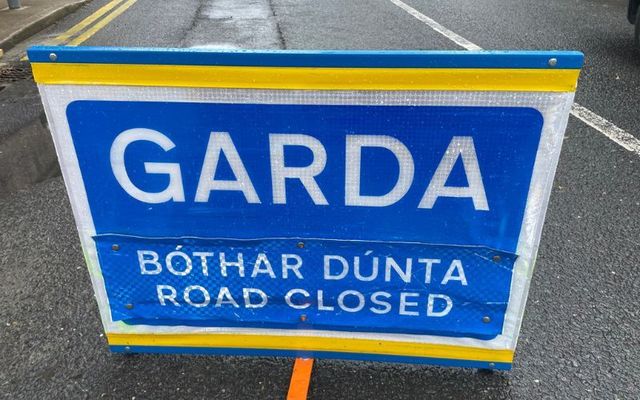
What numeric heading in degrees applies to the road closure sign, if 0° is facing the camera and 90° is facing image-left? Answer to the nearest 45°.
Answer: approximately 0°
